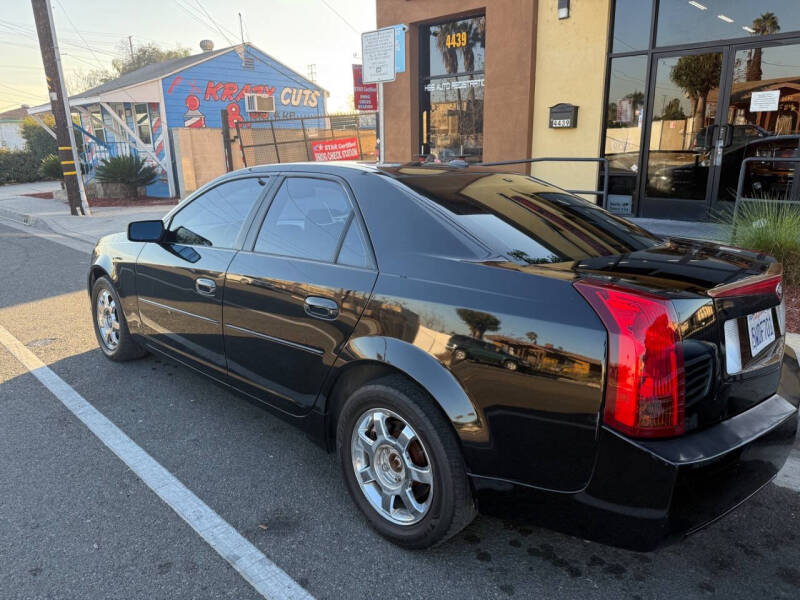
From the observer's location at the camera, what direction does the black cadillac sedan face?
facing away from the viewer and to the left of the viewer

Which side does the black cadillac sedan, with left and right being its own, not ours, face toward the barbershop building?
front

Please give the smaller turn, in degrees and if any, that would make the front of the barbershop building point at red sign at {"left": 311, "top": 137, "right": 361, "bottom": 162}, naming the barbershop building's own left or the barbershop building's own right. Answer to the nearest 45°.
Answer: approximately 45° to the barbershop building's own left

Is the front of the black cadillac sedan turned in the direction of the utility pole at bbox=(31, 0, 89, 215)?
yes

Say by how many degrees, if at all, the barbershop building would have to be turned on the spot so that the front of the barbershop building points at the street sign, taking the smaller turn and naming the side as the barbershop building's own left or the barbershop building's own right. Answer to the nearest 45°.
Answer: approximately 45° to the barbershop building's own left

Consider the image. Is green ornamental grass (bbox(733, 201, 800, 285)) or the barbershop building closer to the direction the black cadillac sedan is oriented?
the barbershop building

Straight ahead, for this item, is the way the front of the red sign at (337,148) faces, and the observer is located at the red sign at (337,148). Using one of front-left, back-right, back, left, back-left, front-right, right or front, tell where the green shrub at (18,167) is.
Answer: back-right

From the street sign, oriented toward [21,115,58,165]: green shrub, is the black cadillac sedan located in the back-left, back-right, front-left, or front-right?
back-left

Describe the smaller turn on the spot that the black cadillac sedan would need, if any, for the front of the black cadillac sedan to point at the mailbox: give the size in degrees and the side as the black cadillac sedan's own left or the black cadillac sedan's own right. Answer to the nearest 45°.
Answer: approximately 45° to the black cadillac sedan's own right

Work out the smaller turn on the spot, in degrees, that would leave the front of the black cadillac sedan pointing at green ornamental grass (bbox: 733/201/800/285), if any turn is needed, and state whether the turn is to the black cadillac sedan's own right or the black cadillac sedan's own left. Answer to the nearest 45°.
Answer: approximately 90° to the black cadillac sedan's own right

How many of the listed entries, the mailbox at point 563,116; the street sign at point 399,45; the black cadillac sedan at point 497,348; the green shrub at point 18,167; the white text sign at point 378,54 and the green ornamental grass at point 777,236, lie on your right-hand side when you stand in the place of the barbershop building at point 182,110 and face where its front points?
1

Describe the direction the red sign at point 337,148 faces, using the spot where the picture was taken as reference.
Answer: facing the viewer

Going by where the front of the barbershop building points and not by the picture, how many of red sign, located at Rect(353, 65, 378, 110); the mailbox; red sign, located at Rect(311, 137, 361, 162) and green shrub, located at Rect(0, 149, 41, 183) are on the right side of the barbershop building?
1

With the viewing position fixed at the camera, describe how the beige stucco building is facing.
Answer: facing the viewer and to the left of the viewer

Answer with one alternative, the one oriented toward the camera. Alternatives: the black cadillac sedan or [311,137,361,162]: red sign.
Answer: the red sign

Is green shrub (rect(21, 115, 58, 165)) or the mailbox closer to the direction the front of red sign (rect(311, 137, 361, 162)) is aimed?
the mailbox

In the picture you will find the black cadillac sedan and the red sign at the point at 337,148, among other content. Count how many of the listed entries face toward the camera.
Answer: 1
